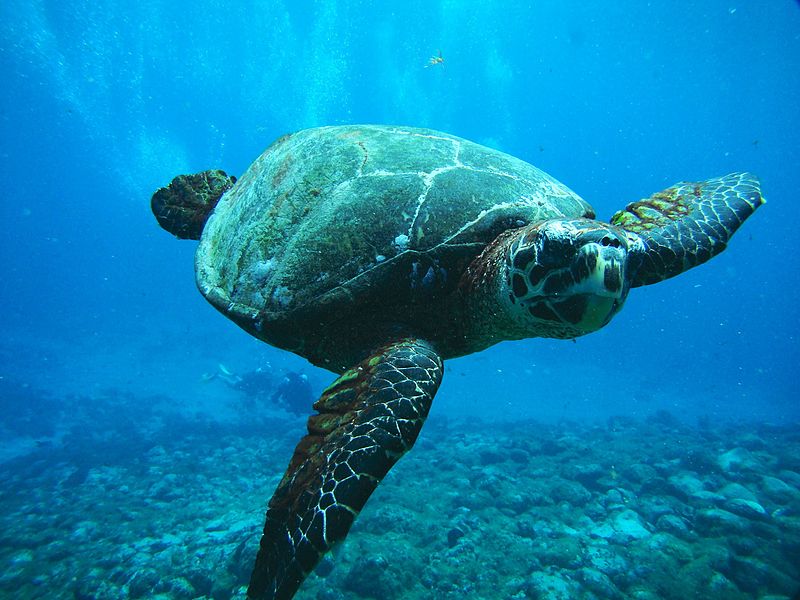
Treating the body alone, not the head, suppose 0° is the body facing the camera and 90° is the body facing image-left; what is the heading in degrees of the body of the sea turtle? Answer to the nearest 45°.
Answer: approximately 315°
